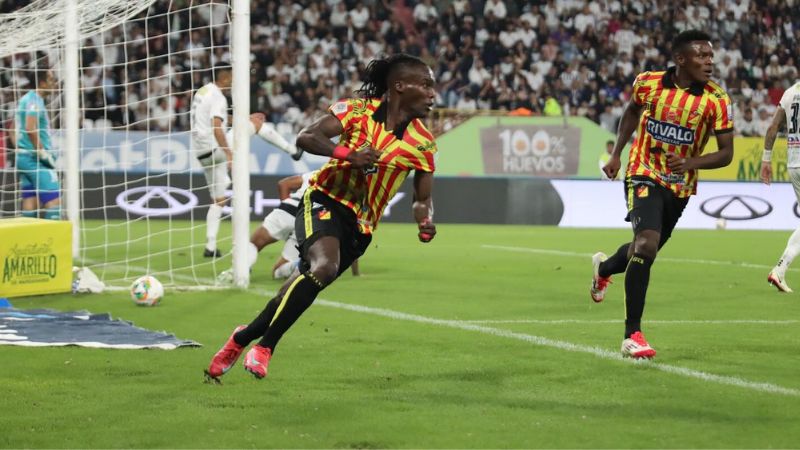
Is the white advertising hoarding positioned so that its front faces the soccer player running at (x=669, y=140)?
yes

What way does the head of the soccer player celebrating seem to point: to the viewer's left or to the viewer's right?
to the viewer's right

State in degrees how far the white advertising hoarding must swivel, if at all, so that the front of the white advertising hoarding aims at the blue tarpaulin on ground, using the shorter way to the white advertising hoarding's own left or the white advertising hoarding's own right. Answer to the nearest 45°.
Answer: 0° — it already faces it

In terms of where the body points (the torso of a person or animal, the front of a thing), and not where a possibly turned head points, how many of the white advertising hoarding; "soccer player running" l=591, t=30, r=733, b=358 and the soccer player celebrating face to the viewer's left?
0

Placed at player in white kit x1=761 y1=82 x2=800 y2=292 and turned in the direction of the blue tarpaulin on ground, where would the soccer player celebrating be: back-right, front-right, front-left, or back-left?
front-left

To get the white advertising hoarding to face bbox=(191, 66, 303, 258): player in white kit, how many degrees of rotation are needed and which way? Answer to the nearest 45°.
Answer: approximately 45° to its right

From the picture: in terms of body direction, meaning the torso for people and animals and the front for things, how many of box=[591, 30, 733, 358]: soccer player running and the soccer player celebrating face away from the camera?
0

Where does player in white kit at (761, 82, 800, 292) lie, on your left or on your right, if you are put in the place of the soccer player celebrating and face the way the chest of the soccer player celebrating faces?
on your left

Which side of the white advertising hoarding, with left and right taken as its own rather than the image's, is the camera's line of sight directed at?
front

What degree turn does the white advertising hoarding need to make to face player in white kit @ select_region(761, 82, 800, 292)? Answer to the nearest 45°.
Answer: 0° — it already faces them

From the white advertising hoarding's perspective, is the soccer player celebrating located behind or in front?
in front

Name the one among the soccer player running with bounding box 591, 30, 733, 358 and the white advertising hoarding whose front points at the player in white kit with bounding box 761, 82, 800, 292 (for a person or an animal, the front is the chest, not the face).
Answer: the white advertising hoarding
